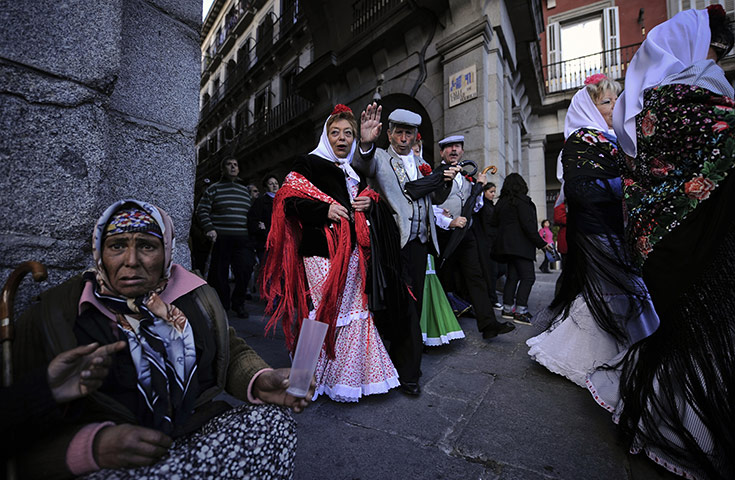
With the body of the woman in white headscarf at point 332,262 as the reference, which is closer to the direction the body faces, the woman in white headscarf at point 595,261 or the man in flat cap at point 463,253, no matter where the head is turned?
the woman in white headscarf

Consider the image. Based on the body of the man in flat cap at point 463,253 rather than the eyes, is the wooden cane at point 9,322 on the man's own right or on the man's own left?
on the man's own right

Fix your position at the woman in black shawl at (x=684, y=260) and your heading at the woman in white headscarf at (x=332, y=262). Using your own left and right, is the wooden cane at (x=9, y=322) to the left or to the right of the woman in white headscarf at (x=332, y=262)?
left

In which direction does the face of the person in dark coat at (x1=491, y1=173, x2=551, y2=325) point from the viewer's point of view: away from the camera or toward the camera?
away from the camera

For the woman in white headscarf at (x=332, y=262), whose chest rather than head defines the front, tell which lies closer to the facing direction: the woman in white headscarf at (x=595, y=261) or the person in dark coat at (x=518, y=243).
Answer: the woman in white headscarf
